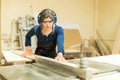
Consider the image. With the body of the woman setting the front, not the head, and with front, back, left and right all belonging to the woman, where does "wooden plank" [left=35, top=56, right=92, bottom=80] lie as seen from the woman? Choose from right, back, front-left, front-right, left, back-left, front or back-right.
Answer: front

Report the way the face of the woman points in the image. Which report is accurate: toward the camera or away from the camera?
toward the camera

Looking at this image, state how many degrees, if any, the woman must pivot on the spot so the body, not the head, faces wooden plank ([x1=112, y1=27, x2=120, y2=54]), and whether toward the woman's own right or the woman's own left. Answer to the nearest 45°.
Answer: approximately 135° to the woman's own left

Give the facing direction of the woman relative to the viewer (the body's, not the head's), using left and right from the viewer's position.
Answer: facing the viewer
